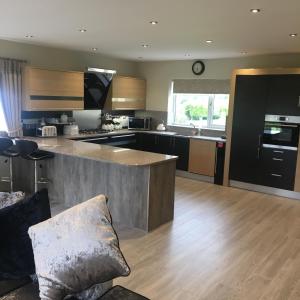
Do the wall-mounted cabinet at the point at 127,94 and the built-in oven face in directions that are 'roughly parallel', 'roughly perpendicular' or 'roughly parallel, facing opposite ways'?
roughly perpendicular

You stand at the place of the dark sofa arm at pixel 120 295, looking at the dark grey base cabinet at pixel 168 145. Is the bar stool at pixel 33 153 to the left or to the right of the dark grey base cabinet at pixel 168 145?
left

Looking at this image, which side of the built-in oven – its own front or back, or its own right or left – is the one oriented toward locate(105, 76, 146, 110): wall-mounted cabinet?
right

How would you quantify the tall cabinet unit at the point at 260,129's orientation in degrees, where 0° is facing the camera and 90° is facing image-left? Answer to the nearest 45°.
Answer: approximately 0°

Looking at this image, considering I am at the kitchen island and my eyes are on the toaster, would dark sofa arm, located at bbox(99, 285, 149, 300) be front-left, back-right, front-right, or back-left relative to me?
back-left

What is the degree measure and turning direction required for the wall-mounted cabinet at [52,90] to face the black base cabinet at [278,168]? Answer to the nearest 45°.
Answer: approximately 45° to its left

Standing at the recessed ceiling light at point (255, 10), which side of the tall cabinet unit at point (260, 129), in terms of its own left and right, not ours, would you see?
front

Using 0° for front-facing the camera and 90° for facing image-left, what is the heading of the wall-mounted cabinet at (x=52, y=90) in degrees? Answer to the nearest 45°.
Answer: approximately 315°

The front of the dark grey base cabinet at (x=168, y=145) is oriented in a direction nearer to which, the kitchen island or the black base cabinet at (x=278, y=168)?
the kitchen island
